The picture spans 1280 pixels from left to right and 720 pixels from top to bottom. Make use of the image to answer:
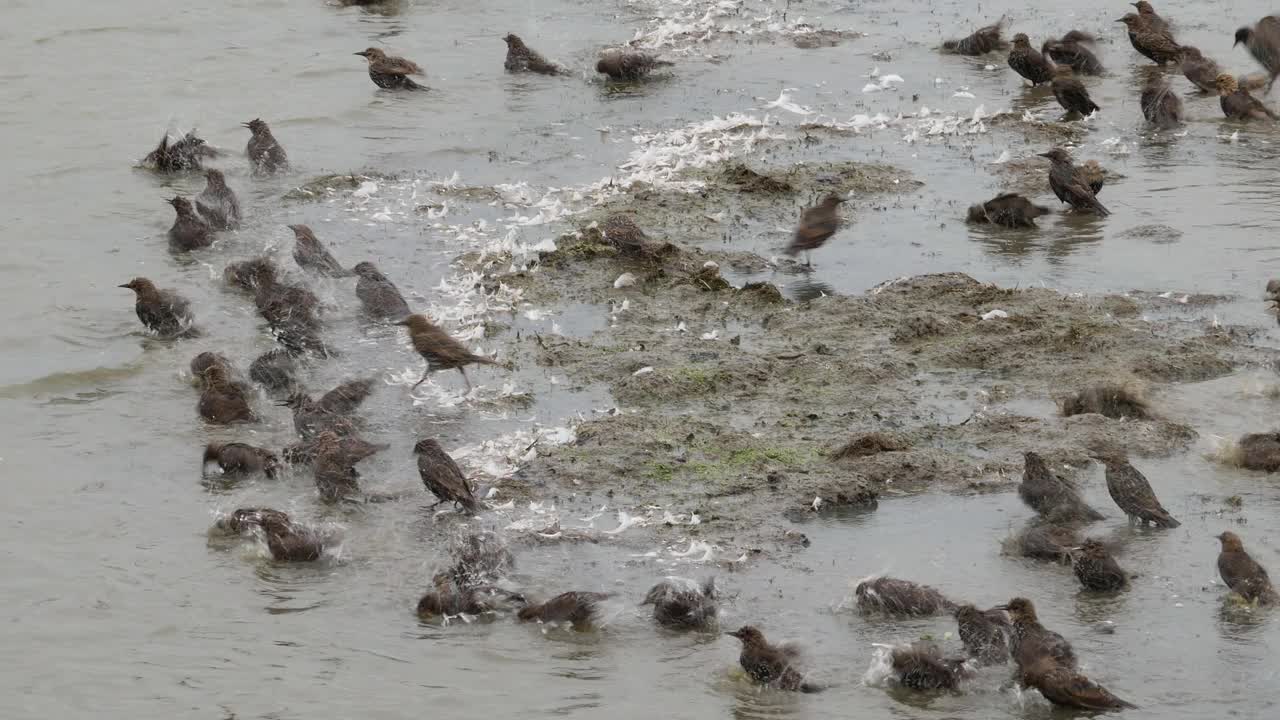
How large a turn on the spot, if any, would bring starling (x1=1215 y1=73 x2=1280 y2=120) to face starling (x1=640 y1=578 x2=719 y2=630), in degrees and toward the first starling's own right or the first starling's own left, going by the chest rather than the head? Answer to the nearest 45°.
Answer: approximately 90° to the first starling's own left

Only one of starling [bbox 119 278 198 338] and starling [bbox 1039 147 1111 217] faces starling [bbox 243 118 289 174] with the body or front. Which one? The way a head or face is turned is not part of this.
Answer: starling [bbox 1039 147 1111 217]

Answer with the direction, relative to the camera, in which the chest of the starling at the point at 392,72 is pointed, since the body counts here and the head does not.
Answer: to the viewer's left

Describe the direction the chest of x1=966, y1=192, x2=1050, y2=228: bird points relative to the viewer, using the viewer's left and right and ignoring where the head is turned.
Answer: facing to the left of the viewer

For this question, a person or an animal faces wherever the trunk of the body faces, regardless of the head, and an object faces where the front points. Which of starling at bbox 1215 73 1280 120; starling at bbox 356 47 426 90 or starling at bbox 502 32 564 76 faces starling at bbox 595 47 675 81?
starling at bbox 1215 73 1280 120

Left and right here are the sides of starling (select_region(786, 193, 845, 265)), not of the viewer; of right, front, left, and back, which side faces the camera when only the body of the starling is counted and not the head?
right

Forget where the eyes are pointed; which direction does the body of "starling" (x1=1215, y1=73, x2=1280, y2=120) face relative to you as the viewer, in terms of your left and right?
facing to the left of the viewer

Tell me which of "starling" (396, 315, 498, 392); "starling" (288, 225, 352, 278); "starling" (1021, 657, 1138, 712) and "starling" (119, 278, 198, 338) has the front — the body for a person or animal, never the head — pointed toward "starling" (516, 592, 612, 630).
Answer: "starling" (1021, 657, 1138, 712)

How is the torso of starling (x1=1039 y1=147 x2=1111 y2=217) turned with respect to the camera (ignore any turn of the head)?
to the viewer's left

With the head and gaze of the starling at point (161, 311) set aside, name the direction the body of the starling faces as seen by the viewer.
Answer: to the viewer's left

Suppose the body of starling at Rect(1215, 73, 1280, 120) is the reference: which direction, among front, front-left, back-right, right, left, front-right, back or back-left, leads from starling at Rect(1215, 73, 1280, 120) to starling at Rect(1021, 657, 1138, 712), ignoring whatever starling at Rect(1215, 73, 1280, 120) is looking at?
left

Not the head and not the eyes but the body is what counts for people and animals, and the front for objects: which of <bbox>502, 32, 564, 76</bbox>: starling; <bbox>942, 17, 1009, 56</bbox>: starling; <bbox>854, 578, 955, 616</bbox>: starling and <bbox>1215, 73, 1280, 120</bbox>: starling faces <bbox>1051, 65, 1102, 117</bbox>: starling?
<bbox>1215, 73, 1280, 120</bbox>: starling

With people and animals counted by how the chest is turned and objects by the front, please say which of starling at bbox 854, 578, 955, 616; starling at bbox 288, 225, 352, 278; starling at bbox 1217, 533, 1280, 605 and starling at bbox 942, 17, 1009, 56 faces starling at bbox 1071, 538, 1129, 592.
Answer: starling at bbox 1217, 533, 1280, 605
